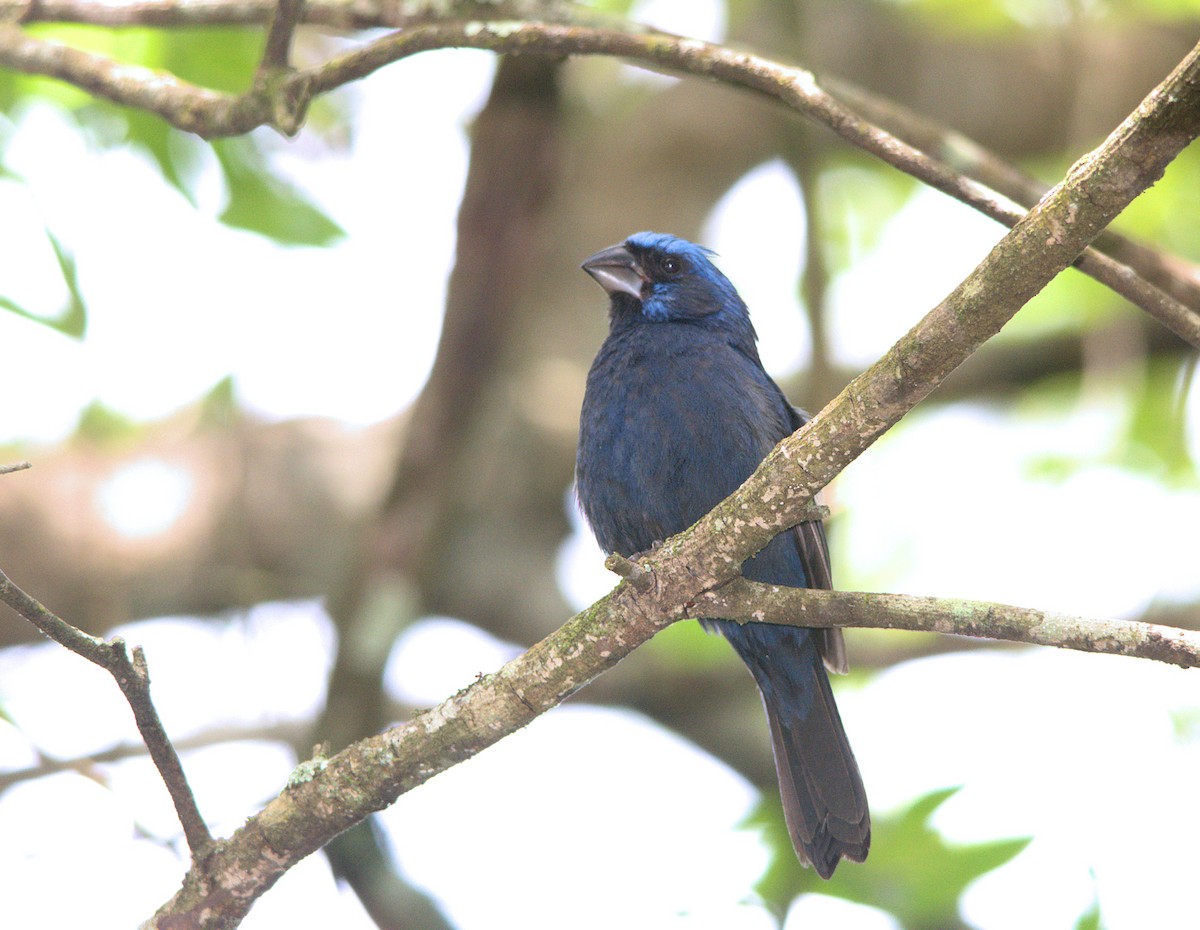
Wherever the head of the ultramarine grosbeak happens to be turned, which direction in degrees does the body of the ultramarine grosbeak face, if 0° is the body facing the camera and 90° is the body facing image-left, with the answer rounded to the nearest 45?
approximately 45°
